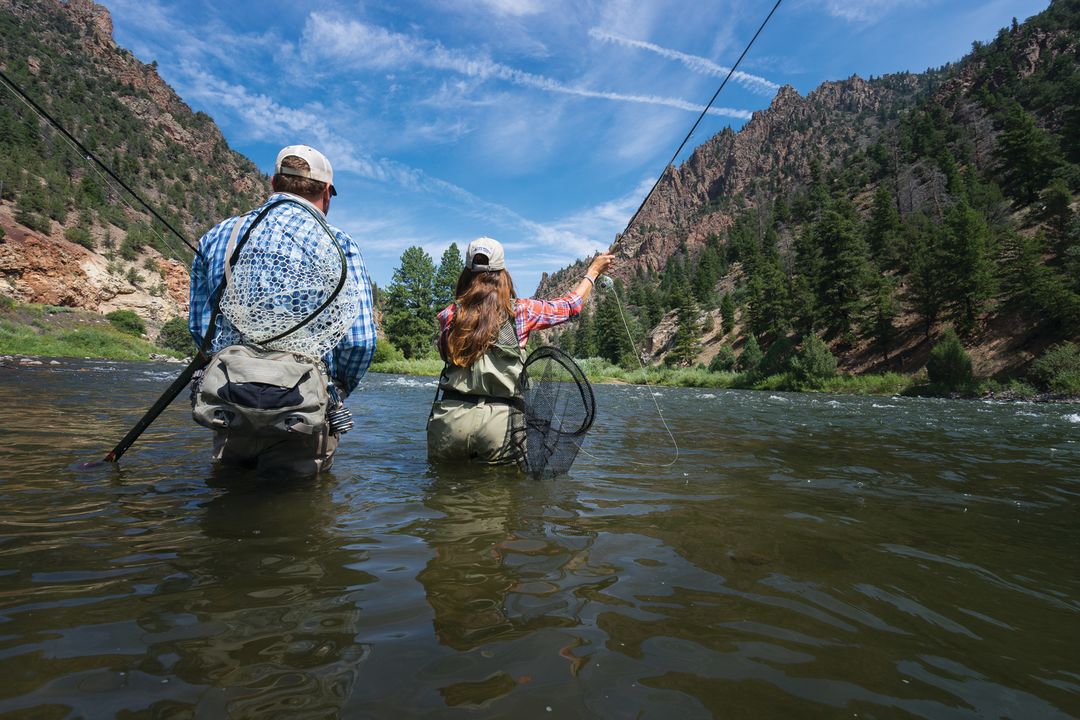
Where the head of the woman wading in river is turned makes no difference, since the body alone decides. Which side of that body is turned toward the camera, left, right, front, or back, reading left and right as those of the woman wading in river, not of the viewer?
back

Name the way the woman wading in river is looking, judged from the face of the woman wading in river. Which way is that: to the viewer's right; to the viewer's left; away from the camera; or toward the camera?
away from the camera

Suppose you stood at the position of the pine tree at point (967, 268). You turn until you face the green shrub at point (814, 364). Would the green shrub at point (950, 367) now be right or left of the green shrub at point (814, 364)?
left

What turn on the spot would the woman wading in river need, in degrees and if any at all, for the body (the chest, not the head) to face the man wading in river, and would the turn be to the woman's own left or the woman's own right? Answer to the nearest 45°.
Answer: approximately 135° to the woman's own left

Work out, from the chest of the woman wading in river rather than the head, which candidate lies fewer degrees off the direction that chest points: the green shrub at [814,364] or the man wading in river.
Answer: the green shrub

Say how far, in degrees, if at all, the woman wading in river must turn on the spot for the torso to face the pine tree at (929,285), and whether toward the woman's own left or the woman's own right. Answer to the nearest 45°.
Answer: approximately 45° to the woman's own right

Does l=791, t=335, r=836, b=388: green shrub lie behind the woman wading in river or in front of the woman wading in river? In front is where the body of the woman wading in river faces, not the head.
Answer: in front

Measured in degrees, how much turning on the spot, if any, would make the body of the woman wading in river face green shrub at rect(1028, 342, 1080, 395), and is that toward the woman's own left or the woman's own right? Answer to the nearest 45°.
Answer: approximately 45° to the woman's own right

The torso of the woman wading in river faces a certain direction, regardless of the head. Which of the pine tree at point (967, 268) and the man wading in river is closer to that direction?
the pine tree

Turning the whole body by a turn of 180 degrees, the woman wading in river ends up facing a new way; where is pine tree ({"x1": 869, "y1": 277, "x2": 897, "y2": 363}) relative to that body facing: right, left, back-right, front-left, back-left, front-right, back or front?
back-left

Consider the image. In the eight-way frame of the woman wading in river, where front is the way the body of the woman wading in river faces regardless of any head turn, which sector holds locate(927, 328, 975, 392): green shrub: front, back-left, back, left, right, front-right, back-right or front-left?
front-right
